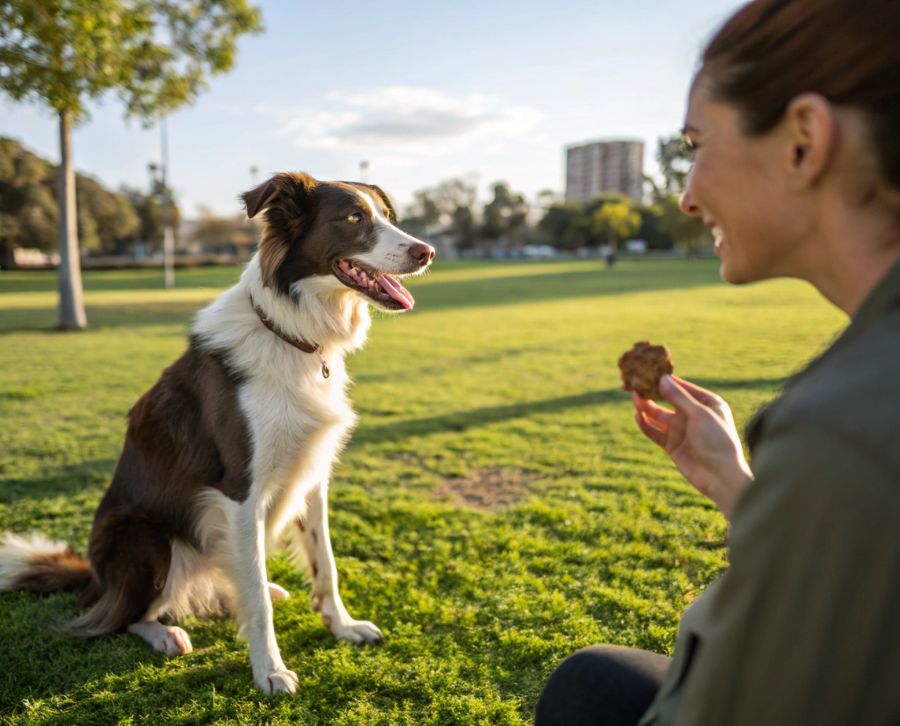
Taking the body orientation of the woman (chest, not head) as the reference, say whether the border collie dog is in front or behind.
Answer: in front

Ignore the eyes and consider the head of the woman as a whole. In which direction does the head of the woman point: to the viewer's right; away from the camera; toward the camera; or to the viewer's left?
to the viewer's left

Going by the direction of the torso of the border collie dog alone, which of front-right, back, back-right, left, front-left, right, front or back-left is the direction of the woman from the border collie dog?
front-right

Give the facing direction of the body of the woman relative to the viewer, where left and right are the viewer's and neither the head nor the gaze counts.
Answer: facing away from the viewer and to the left of the viewer

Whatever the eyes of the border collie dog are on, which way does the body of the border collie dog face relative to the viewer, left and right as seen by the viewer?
facing the viewer and to the right of the viewer
